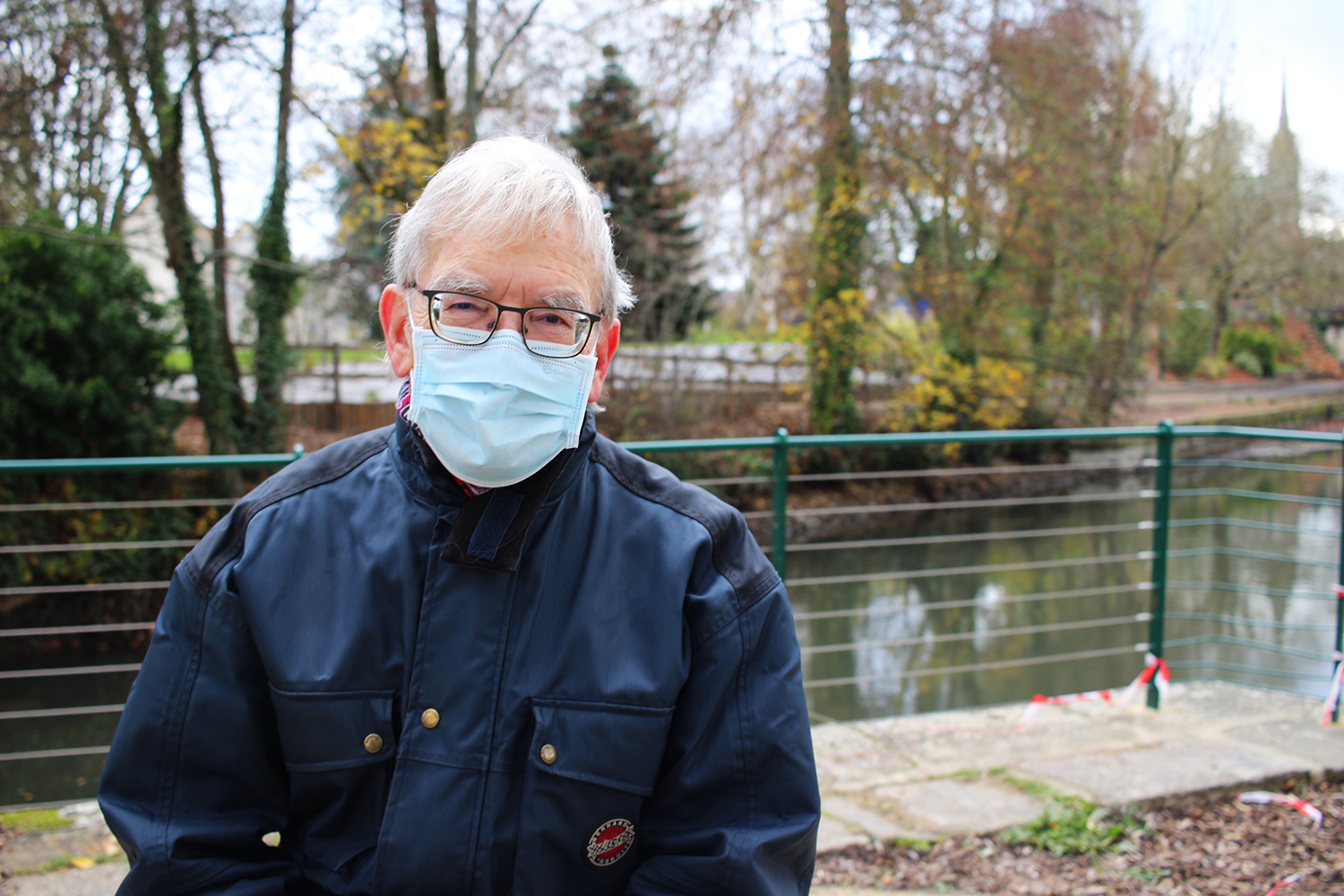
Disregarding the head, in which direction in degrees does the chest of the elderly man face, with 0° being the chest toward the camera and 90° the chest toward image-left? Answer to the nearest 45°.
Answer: approximately 0°

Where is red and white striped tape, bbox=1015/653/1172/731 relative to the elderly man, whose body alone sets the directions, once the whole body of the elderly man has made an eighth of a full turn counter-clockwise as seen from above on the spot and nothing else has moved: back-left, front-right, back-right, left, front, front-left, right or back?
left

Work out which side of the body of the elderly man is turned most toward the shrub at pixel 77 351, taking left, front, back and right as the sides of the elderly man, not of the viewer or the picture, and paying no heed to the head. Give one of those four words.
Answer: back

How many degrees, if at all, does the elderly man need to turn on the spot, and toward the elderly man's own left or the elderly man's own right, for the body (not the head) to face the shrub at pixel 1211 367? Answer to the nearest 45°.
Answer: approximately 135° to the elderly man's own left

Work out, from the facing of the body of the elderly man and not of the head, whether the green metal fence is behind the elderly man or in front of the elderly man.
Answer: behind

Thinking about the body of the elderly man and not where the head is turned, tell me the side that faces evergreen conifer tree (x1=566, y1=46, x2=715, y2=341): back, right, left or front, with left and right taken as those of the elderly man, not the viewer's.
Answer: back

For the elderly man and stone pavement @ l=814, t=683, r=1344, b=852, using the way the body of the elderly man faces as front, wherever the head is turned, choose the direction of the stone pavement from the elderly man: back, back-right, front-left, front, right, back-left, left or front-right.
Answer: back-left
